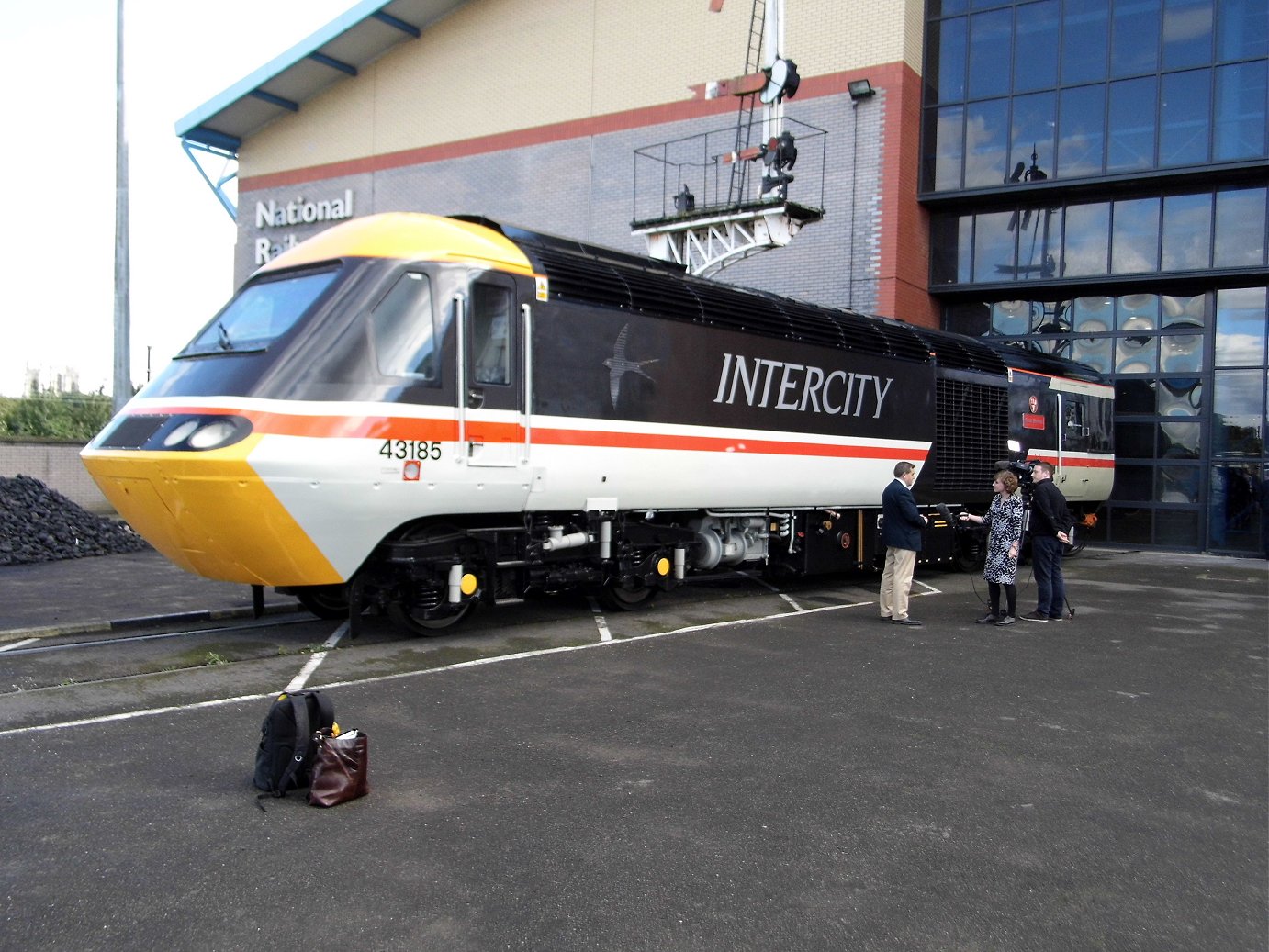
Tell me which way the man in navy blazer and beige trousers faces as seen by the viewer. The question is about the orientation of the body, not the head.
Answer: to the viewer's right

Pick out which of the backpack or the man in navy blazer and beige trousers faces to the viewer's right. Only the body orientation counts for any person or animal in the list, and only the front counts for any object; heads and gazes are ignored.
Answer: the man in navy blazer and beige trousers

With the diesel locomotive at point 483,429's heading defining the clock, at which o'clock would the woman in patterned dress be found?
The woman in patterned dress is roughly at 7 o'clock from the diesel locomotive.

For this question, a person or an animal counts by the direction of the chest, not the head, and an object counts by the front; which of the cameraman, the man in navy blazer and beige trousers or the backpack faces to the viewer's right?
the man in navy blazer and beige trousers

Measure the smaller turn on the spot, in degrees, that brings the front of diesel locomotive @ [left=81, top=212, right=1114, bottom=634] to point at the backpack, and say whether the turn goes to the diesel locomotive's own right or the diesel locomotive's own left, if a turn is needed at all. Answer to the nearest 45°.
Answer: approximately 45° to the diesel locomotive's own left

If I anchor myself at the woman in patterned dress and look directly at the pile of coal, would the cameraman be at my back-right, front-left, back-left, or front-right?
back-right

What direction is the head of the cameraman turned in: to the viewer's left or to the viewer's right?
to the viewer's left

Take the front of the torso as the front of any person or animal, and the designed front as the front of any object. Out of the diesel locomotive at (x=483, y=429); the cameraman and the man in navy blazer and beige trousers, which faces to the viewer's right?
the man in navy blazer and beige trousers

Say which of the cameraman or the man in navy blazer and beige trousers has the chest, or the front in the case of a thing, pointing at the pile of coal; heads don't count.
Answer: the cameraman

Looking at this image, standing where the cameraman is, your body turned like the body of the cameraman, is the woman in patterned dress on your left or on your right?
on your left

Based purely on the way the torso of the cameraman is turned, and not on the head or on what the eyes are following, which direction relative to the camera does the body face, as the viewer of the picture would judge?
to the viewer's left
